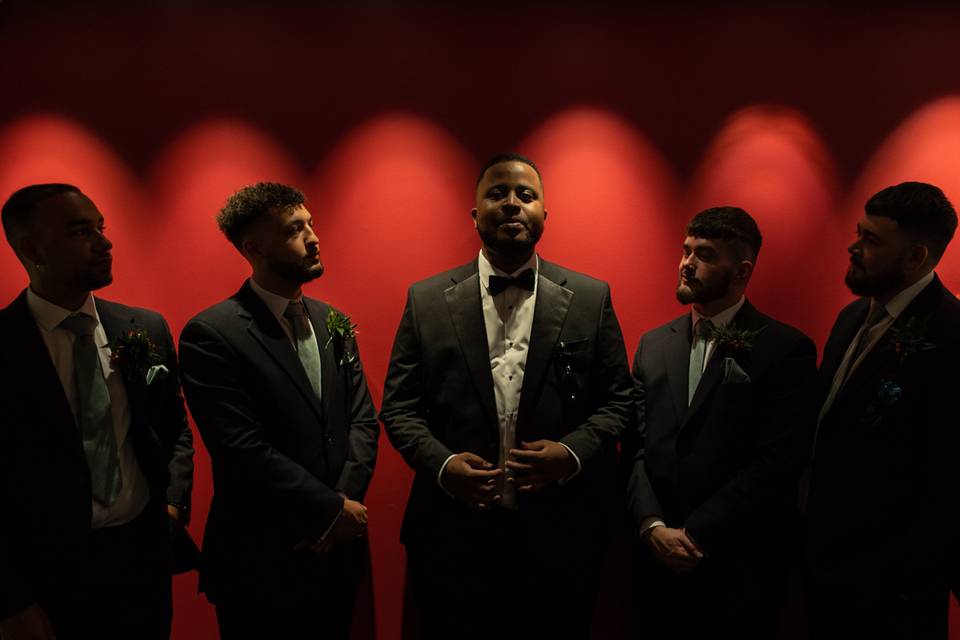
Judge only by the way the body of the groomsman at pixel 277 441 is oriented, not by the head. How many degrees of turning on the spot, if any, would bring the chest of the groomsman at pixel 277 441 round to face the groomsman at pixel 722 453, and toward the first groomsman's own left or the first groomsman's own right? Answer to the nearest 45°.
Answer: approximately 45° to the first groomsman's own left

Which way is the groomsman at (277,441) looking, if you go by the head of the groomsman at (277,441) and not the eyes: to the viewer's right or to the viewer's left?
to the viewer's right

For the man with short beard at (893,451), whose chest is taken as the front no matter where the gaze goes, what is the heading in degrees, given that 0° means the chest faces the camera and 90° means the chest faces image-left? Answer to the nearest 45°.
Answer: approximately 45°

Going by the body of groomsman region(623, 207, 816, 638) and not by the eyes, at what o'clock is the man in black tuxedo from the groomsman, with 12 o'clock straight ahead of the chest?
The man in black tuxedo is roughly at 1 o'clock from the groomsman.

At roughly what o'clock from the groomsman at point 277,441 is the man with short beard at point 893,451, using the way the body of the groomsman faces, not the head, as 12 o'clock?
The man with short beard is roughly at 11 o'clock from the groomsman.
